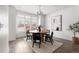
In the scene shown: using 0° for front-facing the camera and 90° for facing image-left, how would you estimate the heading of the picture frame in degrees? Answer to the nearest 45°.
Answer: approximately 45°
